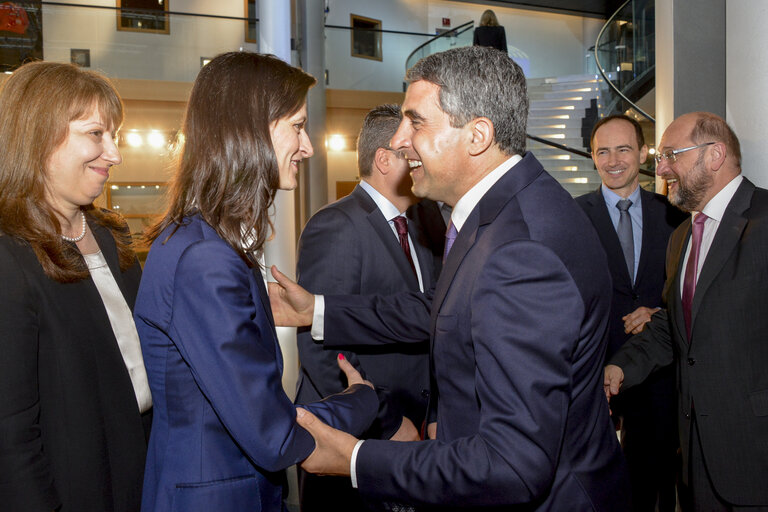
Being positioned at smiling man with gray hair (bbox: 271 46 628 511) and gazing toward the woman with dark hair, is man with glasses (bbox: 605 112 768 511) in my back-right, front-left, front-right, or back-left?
back-right

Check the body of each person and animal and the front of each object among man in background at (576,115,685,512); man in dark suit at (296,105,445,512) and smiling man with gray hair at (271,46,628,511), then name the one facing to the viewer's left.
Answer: the smiling man with gray hair

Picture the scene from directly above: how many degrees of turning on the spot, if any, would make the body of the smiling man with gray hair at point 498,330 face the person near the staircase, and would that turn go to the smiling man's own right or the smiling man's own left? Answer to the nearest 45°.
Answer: approximately 90° to the smiling man's own right

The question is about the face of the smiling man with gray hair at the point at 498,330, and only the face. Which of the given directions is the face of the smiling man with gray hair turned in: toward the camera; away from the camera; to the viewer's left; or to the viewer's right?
to the viewer's left

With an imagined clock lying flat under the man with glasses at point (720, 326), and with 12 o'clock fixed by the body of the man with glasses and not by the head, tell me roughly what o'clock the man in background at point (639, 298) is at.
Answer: The man in background is roughly at 4 o'clock from the man with glasses.

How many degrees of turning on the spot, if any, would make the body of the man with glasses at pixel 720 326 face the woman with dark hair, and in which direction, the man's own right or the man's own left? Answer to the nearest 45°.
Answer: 0° — they already face them

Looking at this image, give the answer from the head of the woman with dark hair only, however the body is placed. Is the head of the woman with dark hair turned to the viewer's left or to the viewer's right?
to the viewer's right

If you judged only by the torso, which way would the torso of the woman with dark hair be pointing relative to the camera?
to the viewer's right

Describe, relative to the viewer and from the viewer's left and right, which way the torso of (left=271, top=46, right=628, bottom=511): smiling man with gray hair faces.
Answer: facing to the left of the viewer
